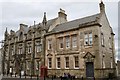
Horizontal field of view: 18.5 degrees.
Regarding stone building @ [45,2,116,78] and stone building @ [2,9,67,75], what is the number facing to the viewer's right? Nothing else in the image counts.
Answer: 0

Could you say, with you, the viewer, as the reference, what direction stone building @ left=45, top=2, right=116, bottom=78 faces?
facing the viewer and to the left of the viewer

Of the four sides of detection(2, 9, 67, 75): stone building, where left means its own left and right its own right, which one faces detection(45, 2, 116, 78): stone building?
left

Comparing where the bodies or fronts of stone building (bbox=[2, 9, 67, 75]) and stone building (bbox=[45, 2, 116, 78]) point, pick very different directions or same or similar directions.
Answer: same or similar directions

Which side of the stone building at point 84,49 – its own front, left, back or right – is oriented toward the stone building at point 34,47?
right
